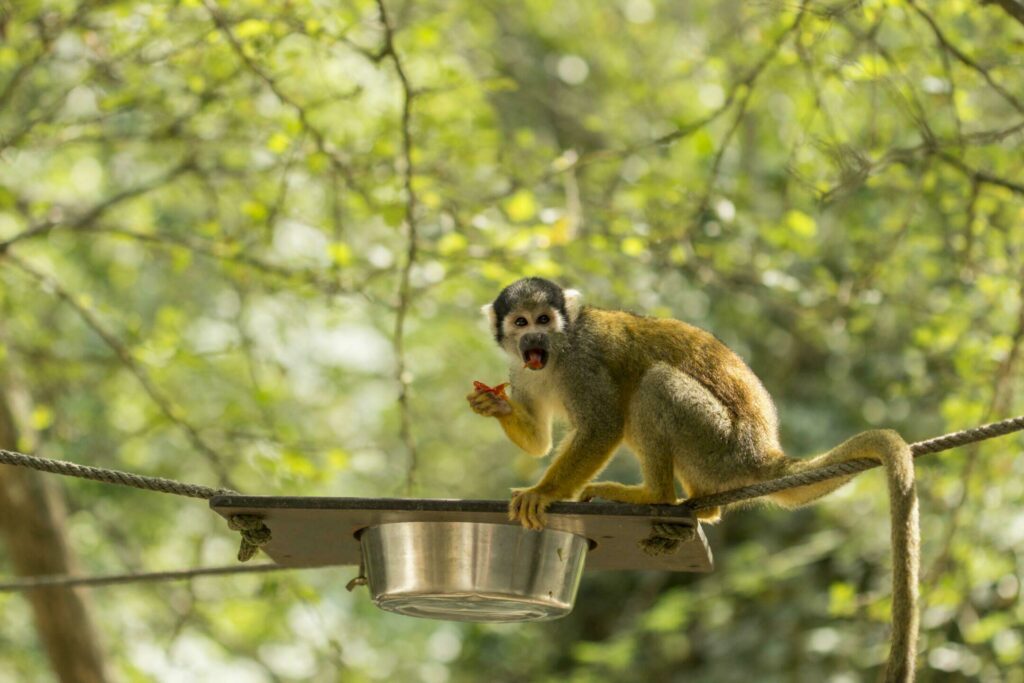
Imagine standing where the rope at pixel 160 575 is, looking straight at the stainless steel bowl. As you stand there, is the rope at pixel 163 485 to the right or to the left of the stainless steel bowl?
right

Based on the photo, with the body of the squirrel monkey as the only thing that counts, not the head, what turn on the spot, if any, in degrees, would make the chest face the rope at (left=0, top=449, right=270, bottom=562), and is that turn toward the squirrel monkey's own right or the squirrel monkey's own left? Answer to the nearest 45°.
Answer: approximately 45° to the squirrel monkey's own left

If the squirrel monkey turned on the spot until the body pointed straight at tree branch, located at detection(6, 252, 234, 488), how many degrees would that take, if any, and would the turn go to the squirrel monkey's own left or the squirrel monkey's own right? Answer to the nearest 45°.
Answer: approximately 45° to the squirrel monkey's own right

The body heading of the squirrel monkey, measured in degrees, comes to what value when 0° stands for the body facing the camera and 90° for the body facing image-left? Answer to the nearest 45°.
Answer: approximately 90°

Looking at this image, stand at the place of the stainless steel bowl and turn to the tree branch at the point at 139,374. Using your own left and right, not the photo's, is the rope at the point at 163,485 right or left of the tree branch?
left

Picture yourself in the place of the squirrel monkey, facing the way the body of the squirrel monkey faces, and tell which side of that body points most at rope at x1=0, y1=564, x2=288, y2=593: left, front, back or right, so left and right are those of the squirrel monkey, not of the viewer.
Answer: front
